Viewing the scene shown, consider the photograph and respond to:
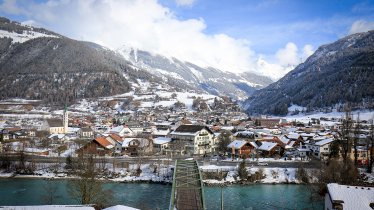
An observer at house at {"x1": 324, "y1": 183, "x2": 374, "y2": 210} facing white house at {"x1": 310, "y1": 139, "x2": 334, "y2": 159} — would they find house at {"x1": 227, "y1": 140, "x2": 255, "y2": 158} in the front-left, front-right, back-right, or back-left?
front-left

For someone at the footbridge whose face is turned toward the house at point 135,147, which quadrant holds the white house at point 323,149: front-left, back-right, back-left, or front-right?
front-right

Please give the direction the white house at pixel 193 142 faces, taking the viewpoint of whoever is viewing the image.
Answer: facing the viewer and to the right of the viewer

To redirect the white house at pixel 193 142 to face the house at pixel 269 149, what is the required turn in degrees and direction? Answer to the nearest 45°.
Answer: approximately 45° to its left

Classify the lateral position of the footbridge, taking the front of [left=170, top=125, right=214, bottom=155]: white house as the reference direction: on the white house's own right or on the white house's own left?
on the white house's own right

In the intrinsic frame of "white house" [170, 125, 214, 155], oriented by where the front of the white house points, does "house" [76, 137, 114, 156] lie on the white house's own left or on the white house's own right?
on the white house's own right

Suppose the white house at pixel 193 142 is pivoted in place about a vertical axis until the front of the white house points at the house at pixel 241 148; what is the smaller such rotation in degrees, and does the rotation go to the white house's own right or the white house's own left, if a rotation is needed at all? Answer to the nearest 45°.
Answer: approximately 45° to the white house's own left

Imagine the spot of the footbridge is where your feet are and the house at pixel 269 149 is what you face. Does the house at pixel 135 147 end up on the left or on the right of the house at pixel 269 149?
left

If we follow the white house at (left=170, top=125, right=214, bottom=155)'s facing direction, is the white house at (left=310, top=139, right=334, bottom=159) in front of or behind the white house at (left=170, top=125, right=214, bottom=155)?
in front

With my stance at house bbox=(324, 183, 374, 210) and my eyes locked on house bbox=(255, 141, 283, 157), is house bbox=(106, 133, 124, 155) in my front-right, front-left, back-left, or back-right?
front-left

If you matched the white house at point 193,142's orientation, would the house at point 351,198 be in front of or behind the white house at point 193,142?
in front

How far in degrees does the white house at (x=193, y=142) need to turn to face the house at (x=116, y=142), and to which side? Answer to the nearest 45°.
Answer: approximately 135° to its right

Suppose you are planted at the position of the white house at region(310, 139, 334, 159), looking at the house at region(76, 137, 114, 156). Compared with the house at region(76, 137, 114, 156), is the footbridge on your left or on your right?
left
